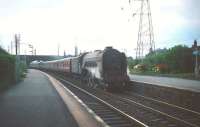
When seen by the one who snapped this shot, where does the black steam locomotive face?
facing the viewer and to the right of the viewer
